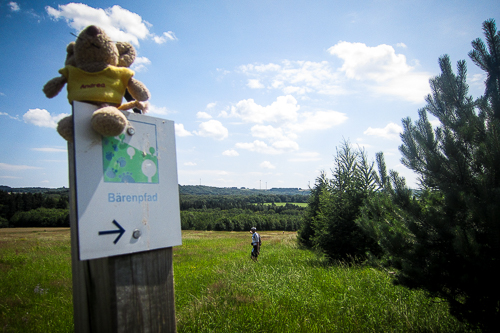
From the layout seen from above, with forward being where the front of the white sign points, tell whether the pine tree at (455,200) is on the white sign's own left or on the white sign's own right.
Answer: on the white sign's own left

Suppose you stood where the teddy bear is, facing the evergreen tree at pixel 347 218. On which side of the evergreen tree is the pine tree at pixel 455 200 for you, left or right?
right

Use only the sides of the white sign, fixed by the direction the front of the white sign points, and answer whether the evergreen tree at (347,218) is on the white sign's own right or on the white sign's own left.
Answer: on the white sign's own left

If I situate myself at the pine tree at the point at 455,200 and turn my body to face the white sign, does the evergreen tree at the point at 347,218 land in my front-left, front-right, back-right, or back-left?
back-right
